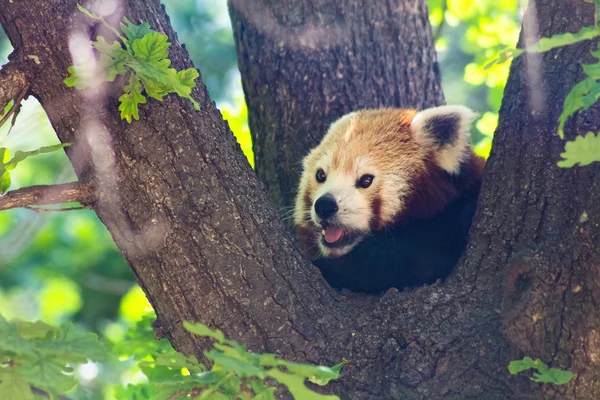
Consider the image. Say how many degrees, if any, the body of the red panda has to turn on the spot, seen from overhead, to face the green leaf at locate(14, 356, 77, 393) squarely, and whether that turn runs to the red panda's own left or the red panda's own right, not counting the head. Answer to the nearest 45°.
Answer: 0° — it already faces it

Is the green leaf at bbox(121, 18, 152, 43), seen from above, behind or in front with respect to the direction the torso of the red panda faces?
in front

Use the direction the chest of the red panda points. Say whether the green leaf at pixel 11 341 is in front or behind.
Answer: in front

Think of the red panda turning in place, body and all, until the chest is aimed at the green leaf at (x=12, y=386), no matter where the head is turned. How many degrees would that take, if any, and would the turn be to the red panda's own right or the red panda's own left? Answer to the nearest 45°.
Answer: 0° — it already faces it

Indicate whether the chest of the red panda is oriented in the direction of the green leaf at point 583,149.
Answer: no

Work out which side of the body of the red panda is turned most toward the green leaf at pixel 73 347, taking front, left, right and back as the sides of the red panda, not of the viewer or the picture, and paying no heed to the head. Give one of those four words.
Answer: front

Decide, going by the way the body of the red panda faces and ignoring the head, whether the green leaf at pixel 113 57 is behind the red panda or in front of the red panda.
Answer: in front

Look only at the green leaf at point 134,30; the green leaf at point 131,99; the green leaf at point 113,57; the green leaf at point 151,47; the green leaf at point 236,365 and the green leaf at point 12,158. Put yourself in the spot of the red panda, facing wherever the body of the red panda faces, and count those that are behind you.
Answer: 0
